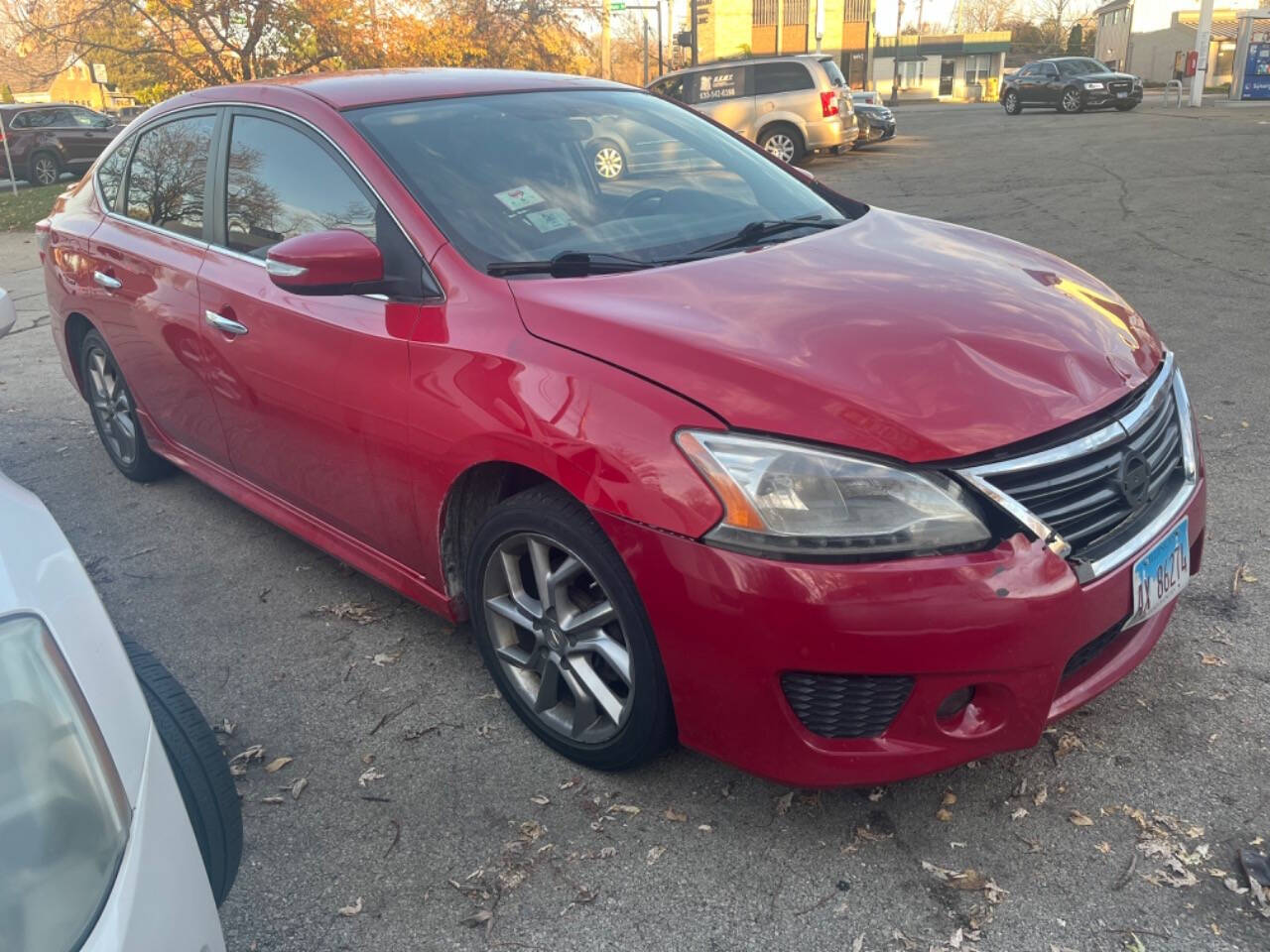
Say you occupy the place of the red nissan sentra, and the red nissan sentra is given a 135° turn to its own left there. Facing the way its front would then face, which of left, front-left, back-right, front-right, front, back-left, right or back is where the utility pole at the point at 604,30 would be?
front

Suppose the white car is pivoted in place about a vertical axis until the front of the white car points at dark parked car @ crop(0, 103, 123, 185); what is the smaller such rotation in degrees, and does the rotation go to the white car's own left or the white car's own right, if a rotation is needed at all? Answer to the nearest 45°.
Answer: approximately 180°

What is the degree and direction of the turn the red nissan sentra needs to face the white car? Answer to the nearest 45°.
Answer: approximately 90° to its right

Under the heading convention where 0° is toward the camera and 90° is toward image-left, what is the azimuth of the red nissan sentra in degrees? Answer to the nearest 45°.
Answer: approximately 315°

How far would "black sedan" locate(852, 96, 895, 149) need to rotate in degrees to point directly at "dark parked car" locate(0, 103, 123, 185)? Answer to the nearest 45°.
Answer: approximately 135° to its right

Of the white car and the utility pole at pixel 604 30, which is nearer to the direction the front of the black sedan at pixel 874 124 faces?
the white car

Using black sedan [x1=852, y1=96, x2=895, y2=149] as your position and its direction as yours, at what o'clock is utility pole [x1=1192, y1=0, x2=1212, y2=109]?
The utility pole is roughly at 9 o'clock from the black sedan.

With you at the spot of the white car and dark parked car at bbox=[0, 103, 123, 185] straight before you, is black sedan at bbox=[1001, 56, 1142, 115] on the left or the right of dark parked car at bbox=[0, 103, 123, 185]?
right

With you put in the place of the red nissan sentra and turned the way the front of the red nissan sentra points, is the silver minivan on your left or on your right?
on your left
